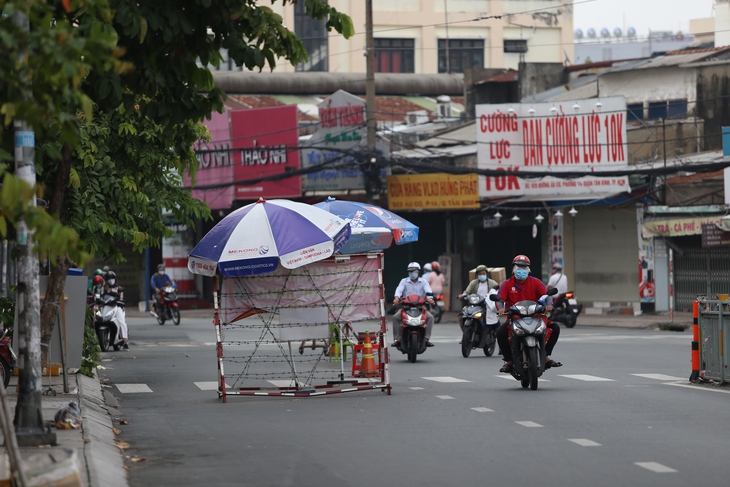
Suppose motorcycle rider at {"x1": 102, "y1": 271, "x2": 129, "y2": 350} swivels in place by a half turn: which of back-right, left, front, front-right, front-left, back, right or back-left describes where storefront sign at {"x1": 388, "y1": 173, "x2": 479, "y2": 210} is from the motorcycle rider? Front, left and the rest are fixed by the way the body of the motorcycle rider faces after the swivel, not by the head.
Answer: front-right

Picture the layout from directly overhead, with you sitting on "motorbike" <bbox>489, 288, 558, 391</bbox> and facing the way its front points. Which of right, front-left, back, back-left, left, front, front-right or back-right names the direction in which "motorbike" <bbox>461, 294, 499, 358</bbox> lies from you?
back

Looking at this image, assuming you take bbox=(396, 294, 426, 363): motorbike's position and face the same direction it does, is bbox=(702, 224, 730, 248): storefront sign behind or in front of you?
behind

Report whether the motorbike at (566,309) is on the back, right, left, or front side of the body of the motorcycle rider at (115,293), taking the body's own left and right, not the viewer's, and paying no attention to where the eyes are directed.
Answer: left

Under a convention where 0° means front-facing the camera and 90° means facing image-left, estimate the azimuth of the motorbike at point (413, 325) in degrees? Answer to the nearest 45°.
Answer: approximately 0°
